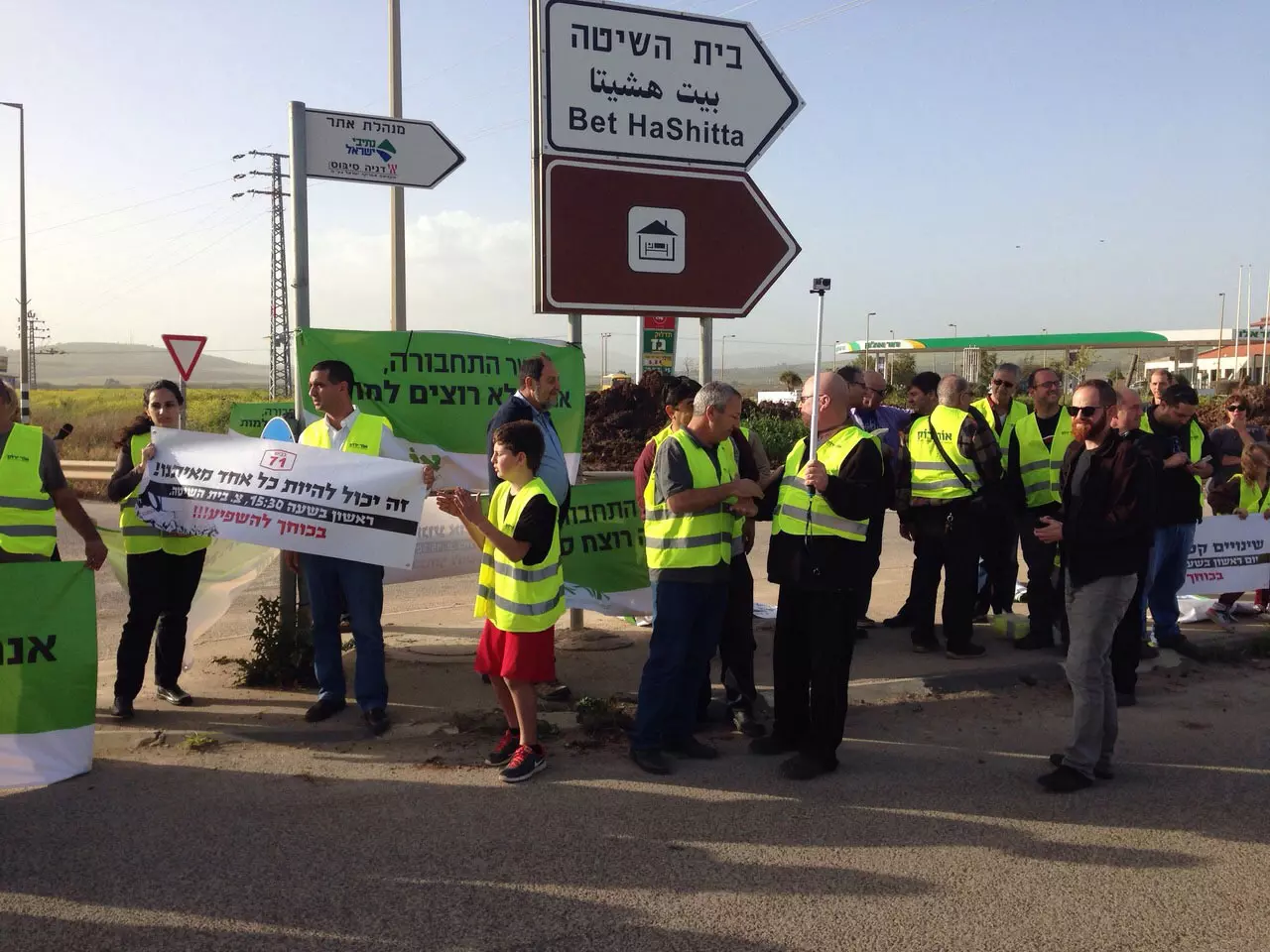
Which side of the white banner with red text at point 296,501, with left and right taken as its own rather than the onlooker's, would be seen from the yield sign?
back

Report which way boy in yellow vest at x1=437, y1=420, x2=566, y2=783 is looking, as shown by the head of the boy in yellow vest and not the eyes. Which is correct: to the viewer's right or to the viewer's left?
to the viewer's left

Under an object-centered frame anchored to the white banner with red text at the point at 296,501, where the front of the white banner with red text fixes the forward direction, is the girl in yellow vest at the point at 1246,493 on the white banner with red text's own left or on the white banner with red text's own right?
on the white banner with red text's own left

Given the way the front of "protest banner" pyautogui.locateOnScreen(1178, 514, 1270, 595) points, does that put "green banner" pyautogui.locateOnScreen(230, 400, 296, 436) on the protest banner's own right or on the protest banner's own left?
on the protest banner's own right

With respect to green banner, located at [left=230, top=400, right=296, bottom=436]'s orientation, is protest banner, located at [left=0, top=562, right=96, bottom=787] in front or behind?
in front

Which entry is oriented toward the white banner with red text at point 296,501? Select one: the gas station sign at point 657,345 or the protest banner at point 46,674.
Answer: the gas station sign

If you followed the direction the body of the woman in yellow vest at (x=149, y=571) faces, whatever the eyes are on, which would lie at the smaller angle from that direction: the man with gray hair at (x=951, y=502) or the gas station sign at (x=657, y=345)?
the man with gray hair

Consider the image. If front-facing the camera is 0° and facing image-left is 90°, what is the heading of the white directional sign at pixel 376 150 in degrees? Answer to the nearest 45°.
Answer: approximately 0°

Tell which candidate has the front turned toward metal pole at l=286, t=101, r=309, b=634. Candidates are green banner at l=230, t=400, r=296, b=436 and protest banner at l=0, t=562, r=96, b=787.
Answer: the green banner

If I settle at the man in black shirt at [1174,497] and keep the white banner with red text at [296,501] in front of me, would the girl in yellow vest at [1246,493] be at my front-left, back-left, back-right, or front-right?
back-right

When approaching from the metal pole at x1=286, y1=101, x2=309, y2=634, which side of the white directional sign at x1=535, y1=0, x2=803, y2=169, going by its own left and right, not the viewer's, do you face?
right

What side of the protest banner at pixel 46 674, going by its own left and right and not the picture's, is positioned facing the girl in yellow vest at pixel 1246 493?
left

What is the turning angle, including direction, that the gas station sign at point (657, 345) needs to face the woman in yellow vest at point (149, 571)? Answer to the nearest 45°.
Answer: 0° — it already faces them
